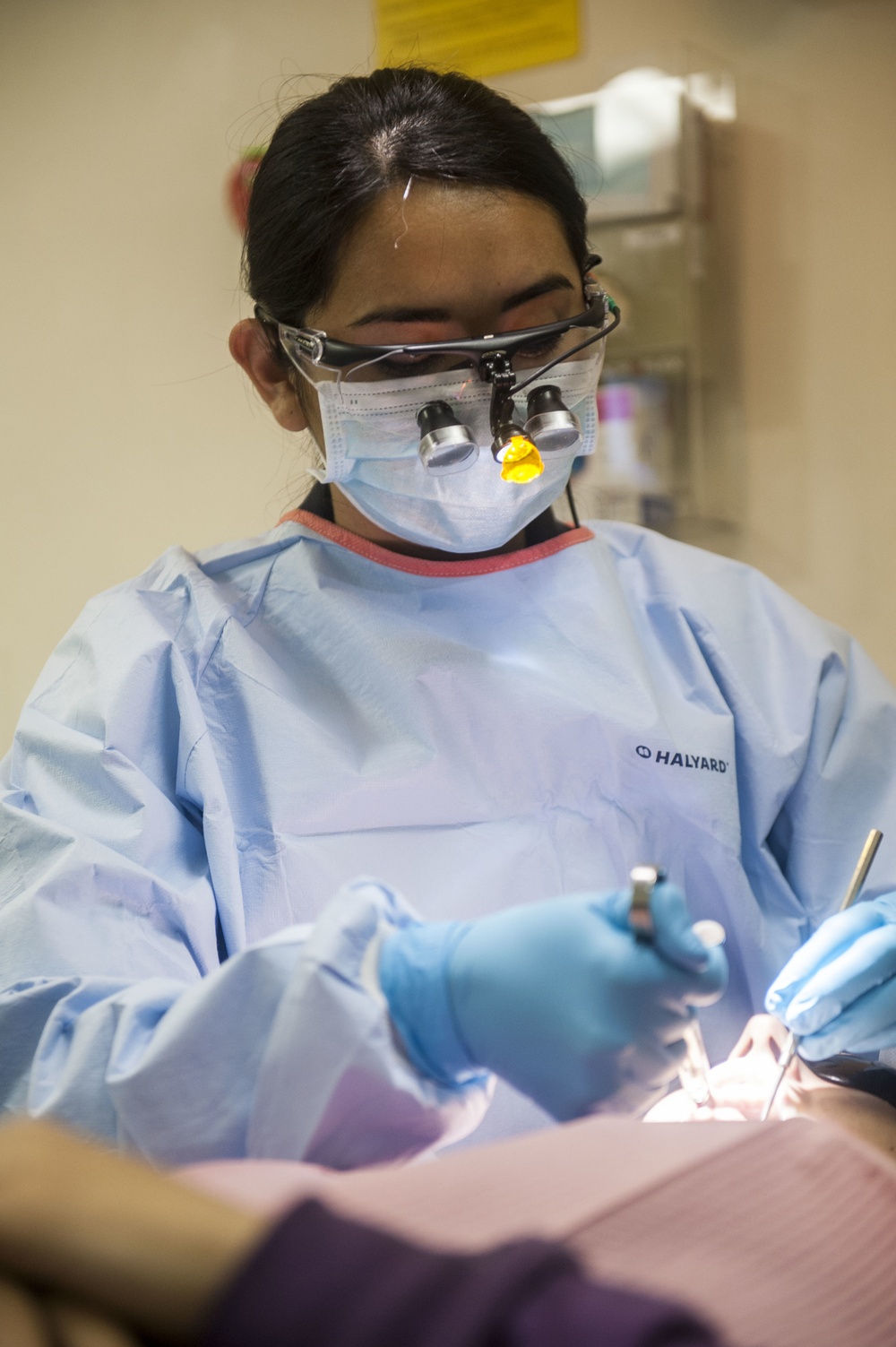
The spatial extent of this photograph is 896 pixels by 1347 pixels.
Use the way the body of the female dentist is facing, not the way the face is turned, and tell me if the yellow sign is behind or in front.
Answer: behind

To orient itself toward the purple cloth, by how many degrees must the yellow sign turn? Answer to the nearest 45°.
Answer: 0° — it already faces it

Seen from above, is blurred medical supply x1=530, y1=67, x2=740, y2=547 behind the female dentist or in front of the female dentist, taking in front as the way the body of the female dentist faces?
behind

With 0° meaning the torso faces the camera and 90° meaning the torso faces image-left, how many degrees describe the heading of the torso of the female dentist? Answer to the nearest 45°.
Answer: approximately 0°

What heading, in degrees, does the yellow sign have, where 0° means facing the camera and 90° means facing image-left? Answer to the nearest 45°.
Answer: approximately 0°

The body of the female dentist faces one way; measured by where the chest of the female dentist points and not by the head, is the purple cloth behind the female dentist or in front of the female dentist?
in front

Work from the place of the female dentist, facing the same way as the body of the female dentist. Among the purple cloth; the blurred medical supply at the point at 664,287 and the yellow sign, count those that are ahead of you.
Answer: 1

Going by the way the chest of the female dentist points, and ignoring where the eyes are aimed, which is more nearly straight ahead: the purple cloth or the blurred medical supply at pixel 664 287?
the purple cloth

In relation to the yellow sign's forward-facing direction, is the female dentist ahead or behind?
ahead

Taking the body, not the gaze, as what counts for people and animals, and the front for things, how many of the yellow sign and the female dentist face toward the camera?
2
